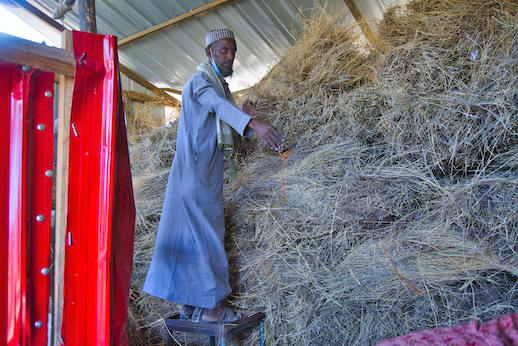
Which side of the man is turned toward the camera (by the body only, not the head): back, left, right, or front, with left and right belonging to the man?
right
